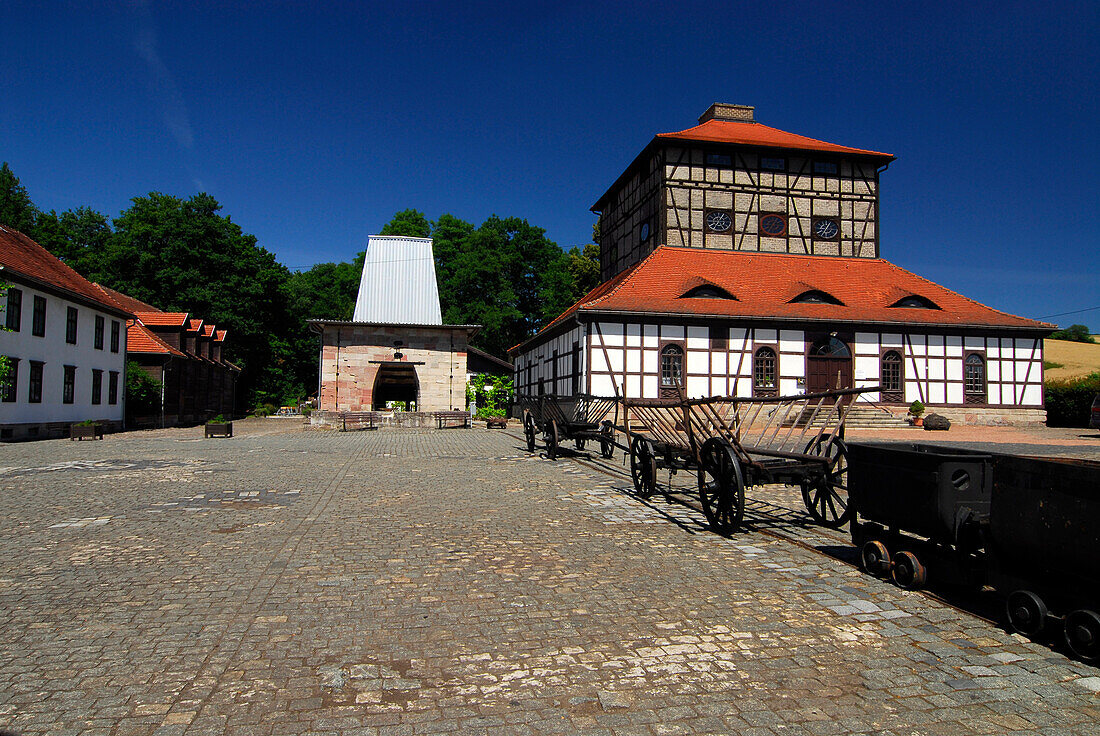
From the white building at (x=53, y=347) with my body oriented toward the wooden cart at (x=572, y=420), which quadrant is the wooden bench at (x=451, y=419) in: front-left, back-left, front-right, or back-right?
front-left

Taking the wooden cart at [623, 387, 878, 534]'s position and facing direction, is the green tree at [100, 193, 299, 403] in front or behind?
in front

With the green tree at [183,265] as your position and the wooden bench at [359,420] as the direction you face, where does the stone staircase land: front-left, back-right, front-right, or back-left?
front-left

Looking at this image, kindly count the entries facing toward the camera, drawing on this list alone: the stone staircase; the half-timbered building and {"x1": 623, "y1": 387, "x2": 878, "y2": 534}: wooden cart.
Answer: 2

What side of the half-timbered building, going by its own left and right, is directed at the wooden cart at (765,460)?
front

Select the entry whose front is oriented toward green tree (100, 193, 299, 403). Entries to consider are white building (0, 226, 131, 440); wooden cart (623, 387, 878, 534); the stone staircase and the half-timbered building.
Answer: the wooden cart

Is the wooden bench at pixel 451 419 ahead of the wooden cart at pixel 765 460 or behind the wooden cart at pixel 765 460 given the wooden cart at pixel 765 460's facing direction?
ahead

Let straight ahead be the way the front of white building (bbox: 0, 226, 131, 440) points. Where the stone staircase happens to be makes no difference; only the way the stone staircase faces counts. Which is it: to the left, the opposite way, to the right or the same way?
to the right

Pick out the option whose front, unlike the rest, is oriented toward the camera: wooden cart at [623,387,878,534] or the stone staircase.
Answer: the stone staircase

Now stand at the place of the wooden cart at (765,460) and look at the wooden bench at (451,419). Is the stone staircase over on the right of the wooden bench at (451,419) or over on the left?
right

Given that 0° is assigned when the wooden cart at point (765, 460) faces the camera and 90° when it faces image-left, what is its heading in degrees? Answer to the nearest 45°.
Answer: approximately 135°

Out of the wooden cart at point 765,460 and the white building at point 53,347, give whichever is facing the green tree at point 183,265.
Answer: the wooden cart

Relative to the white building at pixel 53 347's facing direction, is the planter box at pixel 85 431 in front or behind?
in front

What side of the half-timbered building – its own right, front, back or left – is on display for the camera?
front

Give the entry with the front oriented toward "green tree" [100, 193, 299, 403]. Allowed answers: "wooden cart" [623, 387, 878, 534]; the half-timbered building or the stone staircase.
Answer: the wooden cart

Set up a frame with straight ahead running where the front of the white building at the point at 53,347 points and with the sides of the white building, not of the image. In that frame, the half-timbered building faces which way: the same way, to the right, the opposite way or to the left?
to the right

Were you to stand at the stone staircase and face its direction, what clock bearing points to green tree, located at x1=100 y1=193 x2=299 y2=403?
The green tree is roughly at 3 o'clock from the stone staircase.

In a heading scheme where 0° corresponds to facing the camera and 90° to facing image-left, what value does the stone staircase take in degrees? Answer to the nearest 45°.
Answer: approximately 0°

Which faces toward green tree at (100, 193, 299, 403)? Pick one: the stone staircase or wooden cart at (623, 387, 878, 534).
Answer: the wooden cart

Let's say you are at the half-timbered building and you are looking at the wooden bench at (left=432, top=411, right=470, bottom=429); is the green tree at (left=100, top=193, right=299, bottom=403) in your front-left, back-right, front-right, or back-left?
front-right
